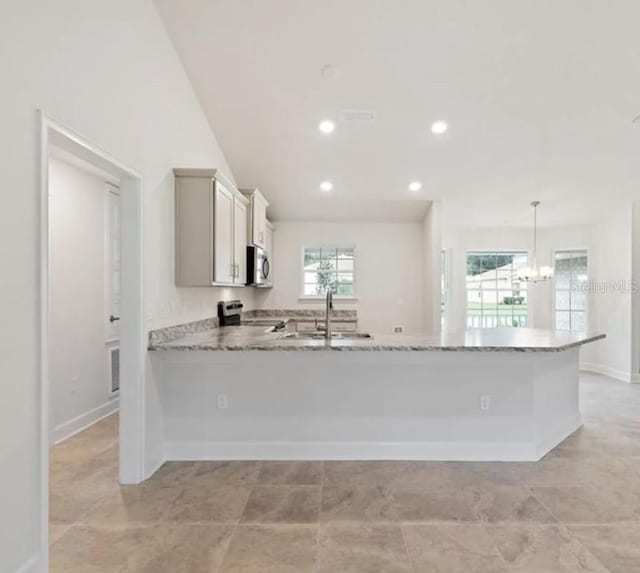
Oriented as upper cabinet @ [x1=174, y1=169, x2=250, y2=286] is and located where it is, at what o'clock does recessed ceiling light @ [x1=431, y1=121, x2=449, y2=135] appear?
The recessed ceiling light is roughly at 12 o'clock from the upper cabinet.

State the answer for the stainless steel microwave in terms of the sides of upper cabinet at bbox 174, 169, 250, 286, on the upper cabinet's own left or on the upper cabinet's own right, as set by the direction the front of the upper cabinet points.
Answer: on the upper cabinet's own left

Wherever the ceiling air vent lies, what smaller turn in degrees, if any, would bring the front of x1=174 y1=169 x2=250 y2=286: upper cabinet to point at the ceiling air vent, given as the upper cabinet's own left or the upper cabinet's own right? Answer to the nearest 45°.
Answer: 0° — it already faces it

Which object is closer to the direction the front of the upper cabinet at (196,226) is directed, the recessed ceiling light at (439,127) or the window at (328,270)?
the recessed ceiling light

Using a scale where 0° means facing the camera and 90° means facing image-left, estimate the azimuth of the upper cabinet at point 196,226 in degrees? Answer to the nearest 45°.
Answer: approximately 270°

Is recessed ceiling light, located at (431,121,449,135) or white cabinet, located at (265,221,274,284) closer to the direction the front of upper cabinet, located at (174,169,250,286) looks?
the recessed ceiling light

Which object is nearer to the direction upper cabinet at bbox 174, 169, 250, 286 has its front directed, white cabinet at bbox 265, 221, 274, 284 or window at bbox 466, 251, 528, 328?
the window
